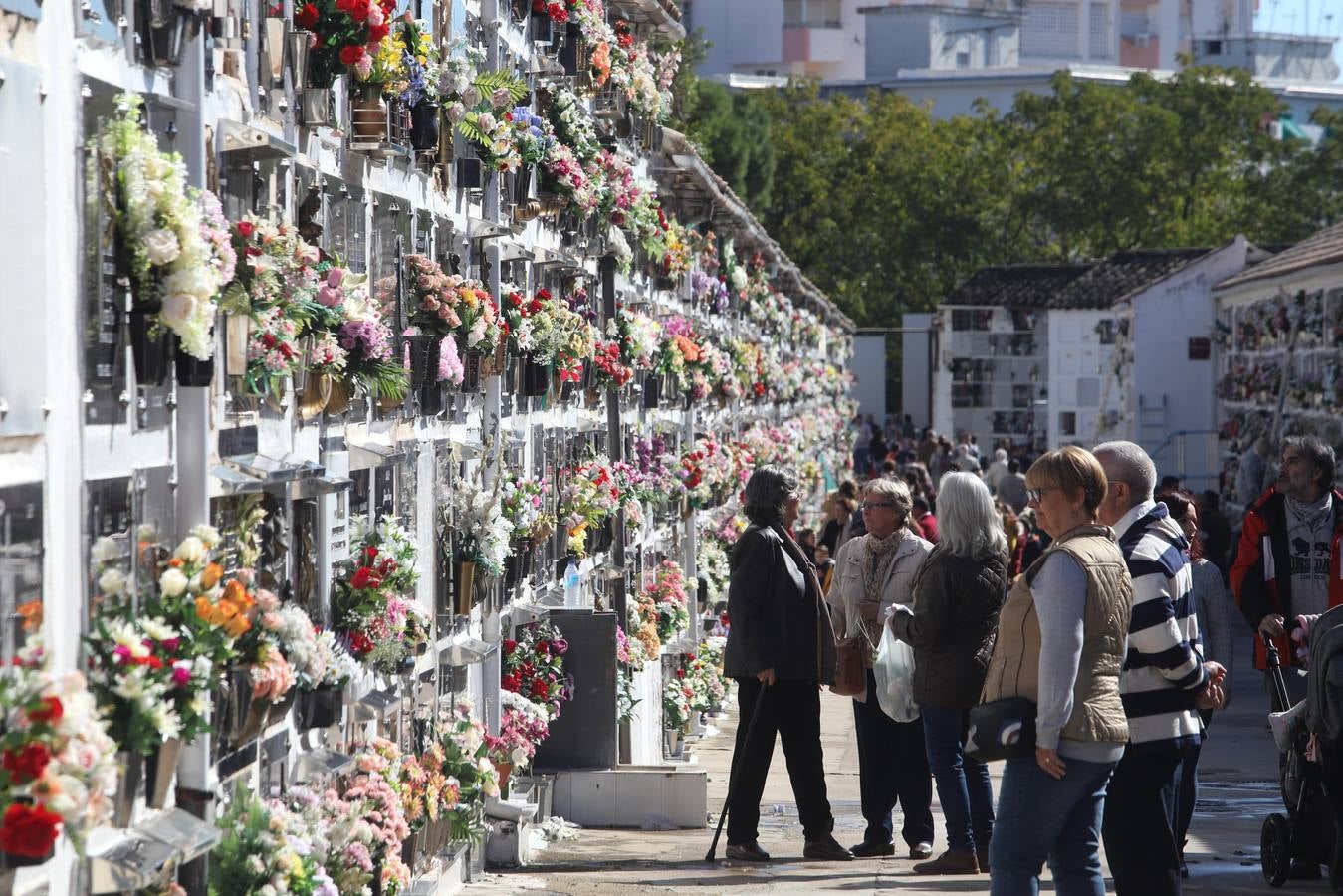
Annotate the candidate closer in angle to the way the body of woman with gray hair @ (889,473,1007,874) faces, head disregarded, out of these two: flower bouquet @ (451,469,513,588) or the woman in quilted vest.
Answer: the flower bouquet

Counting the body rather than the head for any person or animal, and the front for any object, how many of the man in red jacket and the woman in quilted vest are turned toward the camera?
1

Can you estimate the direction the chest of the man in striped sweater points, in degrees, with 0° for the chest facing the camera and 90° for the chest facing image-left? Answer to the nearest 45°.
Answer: approximately 90°

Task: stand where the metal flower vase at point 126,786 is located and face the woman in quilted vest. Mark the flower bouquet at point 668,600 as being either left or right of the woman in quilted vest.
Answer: left

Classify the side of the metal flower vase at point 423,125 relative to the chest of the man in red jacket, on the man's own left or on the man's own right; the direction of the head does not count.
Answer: on the man's own right

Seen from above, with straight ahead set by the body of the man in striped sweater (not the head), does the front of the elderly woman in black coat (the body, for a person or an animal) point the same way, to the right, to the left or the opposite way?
the opposite way

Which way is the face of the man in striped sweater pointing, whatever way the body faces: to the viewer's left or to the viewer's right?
to the viewer's left

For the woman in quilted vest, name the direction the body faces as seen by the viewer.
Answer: to the viewer's left

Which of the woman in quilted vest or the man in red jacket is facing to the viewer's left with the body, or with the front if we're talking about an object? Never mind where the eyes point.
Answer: the woman in quilted vest

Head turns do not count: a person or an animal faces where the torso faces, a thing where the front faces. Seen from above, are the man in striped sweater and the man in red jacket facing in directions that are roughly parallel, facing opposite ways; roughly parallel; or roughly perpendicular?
roughly perpendicular
